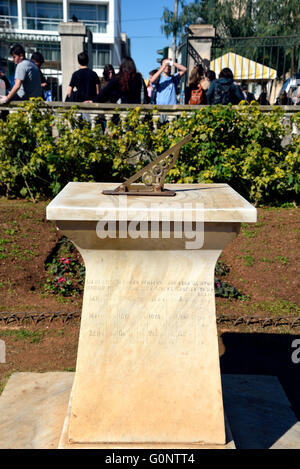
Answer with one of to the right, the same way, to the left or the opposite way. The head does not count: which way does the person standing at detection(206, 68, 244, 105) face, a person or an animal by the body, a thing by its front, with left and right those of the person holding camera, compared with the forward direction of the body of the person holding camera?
the opposite way

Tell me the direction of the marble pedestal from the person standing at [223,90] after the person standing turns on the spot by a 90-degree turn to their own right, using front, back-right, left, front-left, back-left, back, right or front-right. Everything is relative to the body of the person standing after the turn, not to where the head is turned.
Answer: right

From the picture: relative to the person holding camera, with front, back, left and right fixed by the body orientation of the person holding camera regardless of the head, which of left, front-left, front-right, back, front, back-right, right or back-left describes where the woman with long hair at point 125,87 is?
front-right

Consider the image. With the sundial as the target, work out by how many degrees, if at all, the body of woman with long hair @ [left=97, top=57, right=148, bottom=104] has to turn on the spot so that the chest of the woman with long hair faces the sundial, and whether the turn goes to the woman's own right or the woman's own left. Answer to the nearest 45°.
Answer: approximately 180°

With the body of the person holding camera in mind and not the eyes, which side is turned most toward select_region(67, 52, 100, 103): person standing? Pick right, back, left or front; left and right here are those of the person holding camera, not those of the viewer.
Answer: right

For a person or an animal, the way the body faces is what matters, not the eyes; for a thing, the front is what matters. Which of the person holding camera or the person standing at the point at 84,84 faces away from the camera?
the person standing

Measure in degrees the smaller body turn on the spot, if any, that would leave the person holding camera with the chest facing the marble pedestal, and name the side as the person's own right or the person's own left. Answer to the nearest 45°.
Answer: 0° — they already face it

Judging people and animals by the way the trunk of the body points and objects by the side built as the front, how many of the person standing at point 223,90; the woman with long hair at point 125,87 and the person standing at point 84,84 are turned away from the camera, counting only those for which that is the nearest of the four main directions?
3

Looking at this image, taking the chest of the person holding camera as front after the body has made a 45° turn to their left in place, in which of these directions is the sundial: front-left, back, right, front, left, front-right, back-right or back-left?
front-right

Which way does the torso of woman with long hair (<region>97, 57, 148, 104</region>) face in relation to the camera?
away from the camera

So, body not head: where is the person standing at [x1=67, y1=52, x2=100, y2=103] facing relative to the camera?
away from the camera

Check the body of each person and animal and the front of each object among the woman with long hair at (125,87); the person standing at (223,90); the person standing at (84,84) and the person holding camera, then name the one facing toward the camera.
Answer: the person holding camera

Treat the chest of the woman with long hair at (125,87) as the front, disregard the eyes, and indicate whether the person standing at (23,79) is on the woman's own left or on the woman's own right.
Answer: on the woman's own left

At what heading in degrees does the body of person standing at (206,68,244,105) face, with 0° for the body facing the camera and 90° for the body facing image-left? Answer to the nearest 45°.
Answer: approximately 180°

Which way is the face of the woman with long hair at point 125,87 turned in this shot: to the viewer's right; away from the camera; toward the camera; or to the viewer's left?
away from the camera
